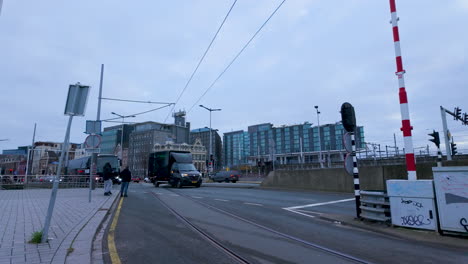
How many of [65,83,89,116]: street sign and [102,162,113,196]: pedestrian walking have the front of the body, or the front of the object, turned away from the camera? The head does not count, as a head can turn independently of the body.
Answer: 2

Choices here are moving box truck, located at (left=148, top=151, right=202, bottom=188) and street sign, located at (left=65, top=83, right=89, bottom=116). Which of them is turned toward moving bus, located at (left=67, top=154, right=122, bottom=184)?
the street sign

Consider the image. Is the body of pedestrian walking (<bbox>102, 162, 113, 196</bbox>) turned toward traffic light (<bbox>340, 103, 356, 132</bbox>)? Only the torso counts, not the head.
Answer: no

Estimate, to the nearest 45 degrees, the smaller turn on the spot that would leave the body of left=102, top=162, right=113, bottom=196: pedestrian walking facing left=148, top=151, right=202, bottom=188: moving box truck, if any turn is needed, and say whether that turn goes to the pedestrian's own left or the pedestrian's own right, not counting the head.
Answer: approximately 45° to the pedestrian's own right

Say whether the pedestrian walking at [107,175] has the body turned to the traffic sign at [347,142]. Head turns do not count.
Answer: no

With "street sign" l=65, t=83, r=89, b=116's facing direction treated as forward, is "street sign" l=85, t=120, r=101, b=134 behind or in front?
in front

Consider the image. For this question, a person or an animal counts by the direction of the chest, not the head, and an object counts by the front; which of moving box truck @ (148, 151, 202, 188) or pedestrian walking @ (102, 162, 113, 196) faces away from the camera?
the pedestrian walking

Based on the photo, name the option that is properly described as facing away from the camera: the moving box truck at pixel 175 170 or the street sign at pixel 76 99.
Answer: the street sign

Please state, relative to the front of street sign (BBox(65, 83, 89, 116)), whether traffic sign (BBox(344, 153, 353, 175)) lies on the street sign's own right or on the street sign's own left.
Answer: on the street sign's own right

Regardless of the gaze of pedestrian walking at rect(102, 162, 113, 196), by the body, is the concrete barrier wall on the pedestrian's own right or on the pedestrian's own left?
on the pedestrian's own right

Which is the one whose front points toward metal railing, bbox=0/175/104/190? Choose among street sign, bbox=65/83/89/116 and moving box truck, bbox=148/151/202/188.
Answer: the street sign

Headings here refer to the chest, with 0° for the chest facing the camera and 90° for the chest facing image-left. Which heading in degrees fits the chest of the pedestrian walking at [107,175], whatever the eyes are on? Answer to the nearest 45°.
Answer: approximately 180°

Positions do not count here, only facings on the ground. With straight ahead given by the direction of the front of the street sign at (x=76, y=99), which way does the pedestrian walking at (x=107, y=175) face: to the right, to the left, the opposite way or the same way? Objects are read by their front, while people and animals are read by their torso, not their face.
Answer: the same way

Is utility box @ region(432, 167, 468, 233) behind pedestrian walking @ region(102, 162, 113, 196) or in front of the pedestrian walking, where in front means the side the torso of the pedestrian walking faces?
behind

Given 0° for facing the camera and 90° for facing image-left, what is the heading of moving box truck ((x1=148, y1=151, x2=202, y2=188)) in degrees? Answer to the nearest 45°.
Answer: approximately 315°

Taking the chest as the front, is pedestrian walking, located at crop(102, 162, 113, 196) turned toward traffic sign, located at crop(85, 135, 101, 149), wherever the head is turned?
no

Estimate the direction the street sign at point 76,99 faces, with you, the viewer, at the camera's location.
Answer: facing away from the viewer
